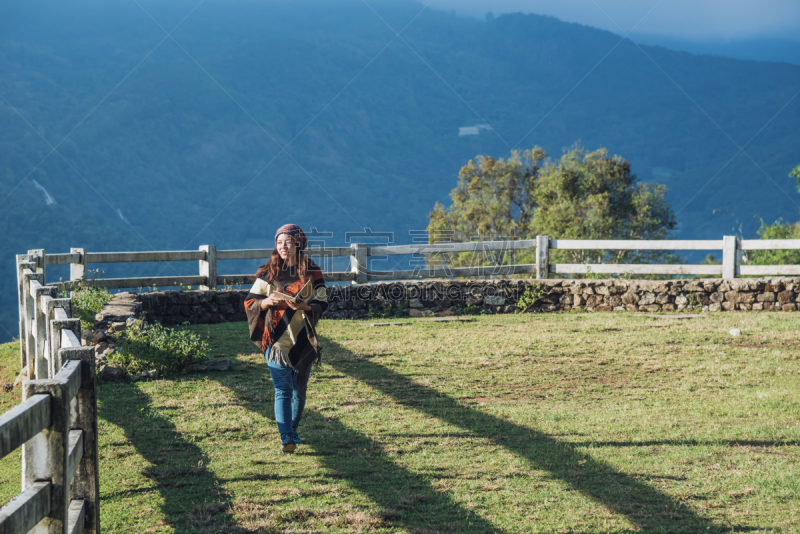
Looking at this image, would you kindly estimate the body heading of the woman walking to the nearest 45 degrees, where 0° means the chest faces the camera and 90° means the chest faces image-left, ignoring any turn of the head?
approximately 0°

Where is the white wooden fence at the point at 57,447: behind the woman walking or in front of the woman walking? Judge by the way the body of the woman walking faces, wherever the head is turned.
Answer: in front

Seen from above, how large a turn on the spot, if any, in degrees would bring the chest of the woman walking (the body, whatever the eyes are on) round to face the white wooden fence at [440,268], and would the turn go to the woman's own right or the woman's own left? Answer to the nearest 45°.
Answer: approximately 180°

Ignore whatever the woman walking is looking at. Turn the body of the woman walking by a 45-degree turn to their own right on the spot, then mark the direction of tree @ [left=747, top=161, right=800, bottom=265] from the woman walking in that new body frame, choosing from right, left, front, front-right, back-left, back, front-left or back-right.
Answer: back

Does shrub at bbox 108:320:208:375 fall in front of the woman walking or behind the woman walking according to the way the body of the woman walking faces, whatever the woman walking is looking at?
behind

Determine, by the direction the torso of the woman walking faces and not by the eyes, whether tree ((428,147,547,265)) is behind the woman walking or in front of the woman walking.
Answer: behind
